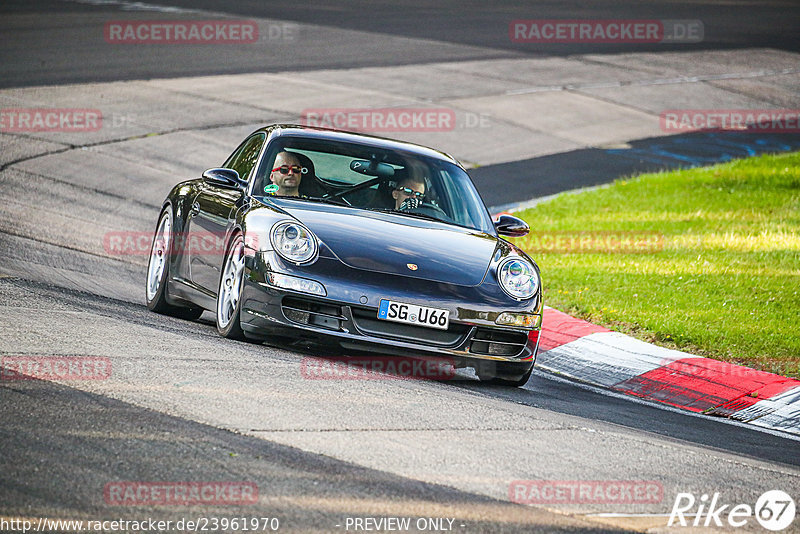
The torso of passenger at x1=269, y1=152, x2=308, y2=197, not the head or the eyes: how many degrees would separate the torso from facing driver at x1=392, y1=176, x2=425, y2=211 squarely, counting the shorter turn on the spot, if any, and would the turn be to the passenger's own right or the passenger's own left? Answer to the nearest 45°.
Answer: approximately 45° to the passenger's own left

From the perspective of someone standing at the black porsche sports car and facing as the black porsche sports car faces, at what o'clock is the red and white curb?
The red and white curb is roughly at 10 o'clock from the black porsche sports car.

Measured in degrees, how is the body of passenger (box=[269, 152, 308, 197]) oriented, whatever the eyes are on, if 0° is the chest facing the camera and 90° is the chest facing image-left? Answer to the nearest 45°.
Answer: approximately 315°

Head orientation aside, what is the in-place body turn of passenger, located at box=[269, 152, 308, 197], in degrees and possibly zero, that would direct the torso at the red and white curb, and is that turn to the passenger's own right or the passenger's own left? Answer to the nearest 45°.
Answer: approximately 45° to the passenger's own left
